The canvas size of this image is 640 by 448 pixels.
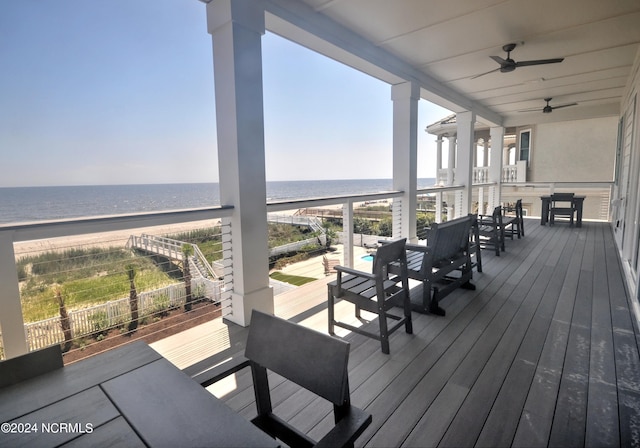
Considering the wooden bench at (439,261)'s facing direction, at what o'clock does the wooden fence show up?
The wooden fence is roughly at 12 o'clock from the wooden bench.

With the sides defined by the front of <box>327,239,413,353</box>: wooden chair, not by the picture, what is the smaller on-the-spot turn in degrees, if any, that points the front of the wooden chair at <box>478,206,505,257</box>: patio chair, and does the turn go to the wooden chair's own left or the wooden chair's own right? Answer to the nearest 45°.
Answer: approximately 90° to the wooden chair's own right

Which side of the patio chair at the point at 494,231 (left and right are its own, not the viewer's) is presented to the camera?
left

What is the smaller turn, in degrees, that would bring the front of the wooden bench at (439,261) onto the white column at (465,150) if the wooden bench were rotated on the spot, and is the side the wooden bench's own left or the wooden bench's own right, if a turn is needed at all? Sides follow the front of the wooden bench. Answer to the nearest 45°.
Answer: approximately 45° to the wooden bench's own right

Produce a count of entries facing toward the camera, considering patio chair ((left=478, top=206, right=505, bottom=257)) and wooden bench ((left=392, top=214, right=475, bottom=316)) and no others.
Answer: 0

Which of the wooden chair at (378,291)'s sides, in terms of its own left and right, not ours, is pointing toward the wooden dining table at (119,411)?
left

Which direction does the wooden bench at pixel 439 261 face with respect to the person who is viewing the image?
facing away from the viewer and to the left of the viewer

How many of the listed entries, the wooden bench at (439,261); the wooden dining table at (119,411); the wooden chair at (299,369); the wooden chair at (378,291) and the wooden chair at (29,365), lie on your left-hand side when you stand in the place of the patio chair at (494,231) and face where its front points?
5

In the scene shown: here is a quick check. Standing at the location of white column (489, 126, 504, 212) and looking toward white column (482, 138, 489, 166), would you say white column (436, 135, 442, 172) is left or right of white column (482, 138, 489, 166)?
left

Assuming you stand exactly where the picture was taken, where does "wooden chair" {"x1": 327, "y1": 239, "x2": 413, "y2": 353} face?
facing away from the viewer and to the left of the viewer

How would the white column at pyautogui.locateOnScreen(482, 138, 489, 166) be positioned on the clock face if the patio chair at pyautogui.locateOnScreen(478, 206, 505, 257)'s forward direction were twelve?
The white column is roughly at 3 o'clock from the patio chair.
